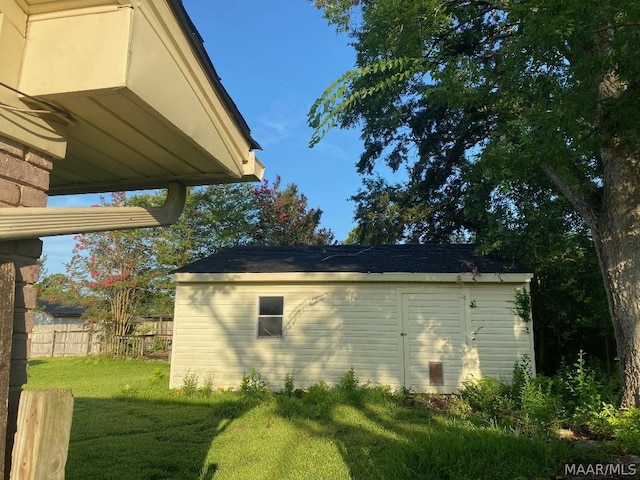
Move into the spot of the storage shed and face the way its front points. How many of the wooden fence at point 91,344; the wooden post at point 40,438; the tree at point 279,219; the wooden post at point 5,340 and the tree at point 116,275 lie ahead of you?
2

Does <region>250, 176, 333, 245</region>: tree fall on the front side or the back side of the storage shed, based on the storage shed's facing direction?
on the back side

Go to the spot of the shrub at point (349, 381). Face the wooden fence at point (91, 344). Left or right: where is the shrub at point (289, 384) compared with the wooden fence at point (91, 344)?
left

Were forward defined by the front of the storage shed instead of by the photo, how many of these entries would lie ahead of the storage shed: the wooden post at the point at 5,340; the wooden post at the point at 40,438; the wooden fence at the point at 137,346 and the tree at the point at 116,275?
2

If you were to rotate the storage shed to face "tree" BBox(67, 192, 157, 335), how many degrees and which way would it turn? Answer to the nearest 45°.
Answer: approximately 135° to its right

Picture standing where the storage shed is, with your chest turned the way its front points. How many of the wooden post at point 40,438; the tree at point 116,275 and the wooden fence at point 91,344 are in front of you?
1

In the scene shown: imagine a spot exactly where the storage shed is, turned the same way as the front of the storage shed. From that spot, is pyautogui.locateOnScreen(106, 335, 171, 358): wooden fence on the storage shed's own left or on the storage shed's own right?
on the storage shed's own right

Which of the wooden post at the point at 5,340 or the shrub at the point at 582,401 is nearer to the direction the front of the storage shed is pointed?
the wooden post

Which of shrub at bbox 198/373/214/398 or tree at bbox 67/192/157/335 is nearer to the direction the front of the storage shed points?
the shrub

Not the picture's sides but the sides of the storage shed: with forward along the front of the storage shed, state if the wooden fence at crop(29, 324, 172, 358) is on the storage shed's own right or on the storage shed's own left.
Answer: on the storage shed's own right

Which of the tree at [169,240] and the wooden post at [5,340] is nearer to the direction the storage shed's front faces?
the wooden post

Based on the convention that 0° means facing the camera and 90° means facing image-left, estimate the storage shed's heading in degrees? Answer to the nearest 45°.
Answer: approximately 0°
